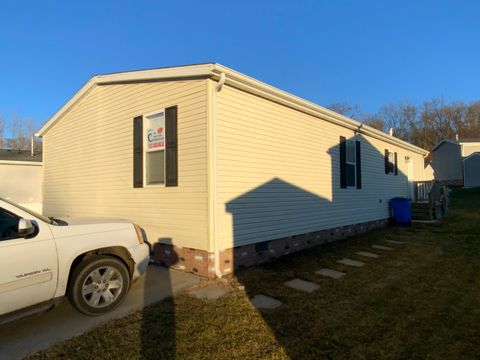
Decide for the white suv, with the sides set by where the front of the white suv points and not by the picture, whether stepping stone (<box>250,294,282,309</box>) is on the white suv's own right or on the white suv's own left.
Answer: on the white suv's own right

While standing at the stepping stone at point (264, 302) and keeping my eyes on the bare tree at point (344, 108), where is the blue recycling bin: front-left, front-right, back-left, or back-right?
front-right

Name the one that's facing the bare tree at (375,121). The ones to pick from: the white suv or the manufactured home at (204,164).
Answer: the white suv

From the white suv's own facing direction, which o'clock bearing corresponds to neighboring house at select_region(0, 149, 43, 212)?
The neighboring house is roughly at 10 o'clock from the white suv.

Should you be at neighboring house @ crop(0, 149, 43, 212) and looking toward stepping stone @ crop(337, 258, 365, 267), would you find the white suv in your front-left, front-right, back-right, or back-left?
front-right

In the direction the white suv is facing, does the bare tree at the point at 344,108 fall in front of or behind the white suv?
in front

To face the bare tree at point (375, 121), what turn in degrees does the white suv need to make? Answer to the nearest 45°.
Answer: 0° — it already faces it

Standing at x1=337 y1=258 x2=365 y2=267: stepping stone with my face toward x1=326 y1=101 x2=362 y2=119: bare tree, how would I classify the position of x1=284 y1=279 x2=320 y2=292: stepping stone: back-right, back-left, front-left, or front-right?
back-left

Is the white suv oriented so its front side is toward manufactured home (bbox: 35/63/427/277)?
yes

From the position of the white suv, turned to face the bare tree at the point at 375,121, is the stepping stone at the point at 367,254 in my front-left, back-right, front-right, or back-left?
front-right

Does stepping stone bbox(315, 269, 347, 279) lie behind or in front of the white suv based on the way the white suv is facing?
in front

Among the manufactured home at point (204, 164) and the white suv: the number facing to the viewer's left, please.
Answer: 0

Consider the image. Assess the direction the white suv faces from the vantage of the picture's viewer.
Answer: facing away from the viewer and to the right of the viewer

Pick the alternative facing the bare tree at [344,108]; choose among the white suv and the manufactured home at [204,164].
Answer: the white suv
